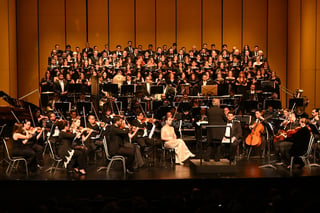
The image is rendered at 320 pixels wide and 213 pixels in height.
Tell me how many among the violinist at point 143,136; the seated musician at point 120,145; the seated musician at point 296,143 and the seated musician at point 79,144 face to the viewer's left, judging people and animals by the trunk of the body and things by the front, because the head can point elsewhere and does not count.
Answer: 1

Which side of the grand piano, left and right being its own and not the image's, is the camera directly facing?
left

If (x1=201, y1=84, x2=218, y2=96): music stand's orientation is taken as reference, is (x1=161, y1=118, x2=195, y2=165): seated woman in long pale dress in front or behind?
behind

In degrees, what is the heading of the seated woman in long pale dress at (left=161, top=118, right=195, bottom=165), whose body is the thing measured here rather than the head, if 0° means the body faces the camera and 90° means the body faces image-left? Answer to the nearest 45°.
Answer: approximately 315°

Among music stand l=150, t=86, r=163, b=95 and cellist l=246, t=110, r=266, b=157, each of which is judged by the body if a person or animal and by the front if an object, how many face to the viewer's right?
0

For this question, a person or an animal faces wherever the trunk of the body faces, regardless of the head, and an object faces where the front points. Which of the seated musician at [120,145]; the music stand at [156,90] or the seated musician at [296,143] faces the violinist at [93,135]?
the seated musician at [296,143]

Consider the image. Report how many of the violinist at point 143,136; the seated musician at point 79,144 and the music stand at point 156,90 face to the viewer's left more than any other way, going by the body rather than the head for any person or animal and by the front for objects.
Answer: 0

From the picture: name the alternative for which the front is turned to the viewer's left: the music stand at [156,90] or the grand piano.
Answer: the grand piano

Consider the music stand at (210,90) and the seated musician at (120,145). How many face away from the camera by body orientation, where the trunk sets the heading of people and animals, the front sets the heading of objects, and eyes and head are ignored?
1

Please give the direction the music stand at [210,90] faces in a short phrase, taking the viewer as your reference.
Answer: facing away from the viewer

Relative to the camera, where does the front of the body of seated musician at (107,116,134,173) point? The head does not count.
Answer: to the viewer's right

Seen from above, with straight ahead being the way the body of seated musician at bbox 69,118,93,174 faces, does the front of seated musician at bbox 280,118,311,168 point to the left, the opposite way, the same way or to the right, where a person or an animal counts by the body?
the opposite way

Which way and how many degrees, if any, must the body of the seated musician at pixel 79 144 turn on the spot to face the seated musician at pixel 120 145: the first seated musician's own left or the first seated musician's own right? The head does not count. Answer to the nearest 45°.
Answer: approximately 45° to the first seated musician's own left

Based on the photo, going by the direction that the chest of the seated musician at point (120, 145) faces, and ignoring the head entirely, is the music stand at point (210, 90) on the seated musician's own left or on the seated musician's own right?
on the seated musician's own left

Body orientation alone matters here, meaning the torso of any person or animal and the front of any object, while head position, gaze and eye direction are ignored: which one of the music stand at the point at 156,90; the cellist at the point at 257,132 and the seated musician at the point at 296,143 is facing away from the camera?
the music stand

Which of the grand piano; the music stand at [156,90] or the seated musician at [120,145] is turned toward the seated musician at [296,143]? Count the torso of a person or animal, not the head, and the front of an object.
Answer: the seated musician at [120,145]

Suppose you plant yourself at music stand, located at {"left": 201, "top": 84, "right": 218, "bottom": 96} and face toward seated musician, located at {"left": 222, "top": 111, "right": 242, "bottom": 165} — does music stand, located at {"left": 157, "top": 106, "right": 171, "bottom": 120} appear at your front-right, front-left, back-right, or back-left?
front-right

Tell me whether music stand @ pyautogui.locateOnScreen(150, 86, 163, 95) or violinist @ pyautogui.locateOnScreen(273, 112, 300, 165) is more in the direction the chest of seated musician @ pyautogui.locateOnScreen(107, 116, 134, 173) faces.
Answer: the violinist
